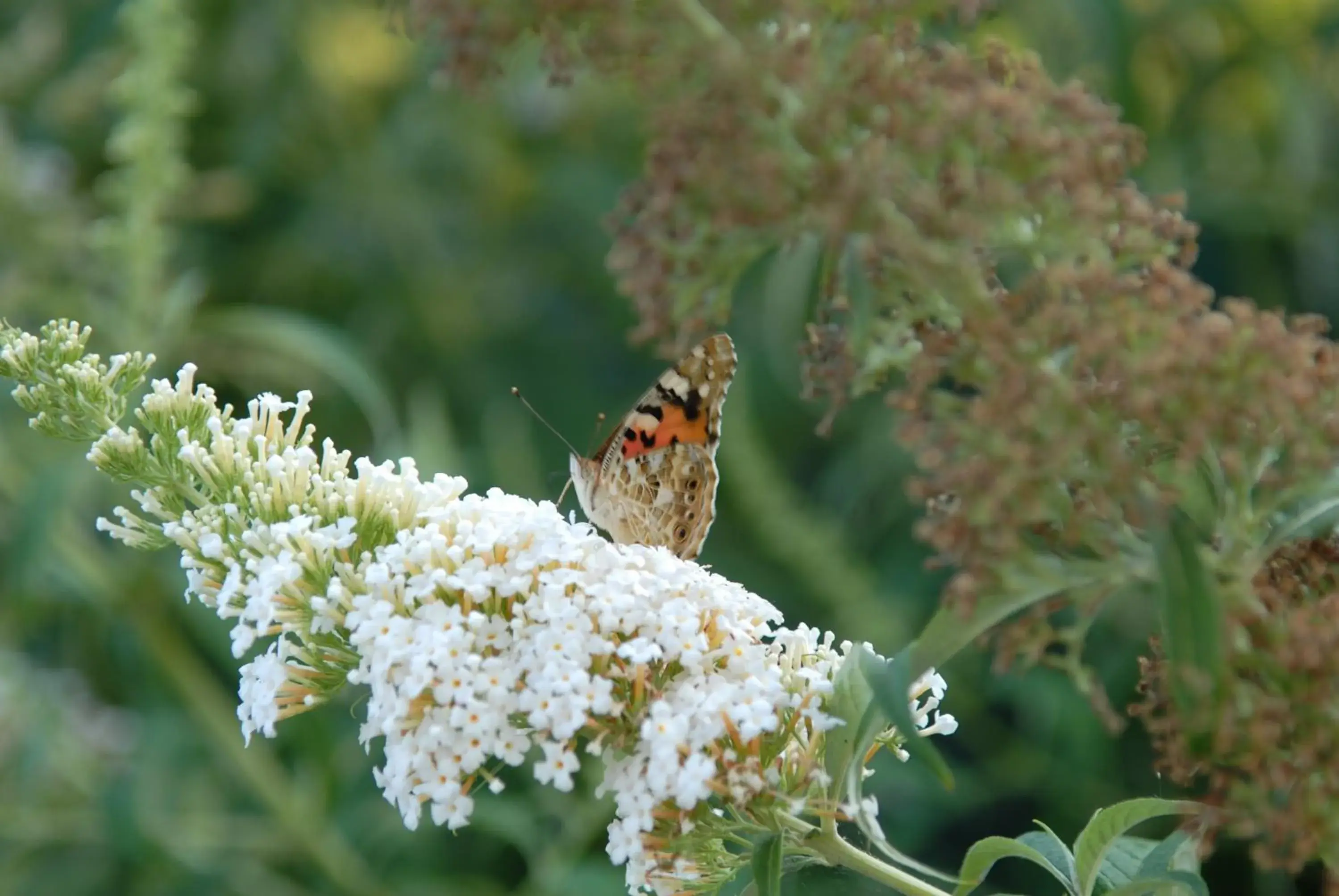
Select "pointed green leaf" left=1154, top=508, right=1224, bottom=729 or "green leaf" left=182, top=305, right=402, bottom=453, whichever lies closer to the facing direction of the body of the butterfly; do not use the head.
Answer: the green leaf

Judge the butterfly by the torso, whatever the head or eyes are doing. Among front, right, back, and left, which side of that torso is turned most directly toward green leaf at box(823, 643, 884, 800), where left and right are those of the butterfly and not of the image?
back

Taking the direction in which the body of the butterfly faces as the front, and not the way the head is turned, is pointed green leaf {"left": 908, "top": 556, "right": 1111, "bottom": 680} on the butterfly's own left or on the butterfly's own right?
on the butterfly's own right

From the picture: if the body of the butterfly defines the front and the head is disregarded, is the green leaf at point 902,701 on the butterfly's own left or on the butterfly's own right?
on the butterfly's own left

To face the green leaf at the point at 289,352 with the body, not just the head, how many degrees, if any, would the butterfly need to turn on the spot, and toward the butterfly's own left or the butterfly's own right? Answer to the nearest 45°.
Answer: approximately 45° to the butterfly's own right

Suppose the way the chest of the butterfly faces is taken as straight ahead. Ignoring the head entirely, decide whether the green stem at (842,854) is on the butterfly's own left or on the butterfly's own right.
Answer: on the butterfly's own left

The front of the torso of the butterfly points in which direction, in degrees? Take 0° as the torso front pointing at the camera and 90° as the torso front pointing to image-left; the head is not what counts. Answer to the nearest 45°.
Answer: approximately 90°
